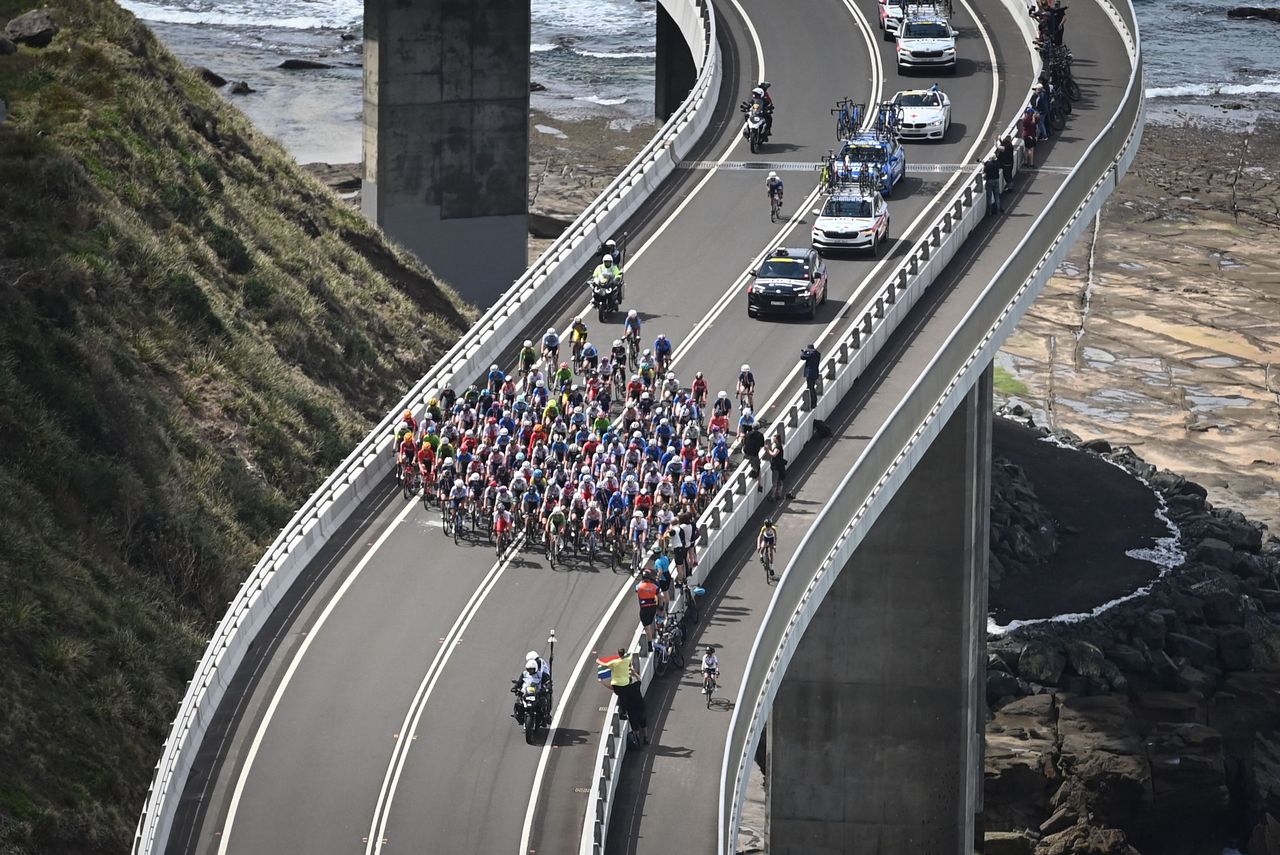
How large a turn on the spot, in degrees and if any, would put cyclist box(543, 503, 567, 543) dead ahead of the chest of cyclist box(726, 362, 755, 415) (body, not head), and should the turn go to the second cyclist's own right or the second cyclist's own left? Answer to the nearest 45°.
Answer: approximately 45° to the second cyclist's own right

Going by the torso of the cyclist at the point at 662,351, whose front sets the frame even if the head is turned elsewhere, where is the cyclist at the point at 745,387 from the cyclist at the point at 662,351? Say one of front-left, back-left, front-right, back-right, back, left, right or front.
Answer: front-left

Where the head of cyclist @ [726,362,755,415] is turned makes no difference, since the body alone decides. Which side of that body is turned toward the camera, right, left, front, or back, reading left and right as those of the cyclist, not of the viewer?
front

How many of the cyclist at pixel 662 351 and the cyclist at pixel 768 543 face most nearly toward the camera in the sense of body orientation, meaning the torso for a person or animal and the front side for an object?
2

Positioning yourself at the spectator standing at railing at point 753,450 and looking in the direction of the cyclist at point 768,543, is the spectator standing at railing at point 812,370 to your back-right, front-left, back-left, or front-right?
back-left

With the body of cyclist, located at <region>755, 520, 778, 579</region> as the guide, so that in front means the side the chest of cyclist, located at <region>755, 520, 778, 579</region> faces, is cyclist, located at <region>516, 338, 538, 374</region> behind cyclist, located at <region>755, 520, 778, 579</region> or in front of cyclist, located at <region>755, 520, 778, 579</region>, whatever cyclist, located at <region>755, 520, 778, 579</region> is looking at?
behind

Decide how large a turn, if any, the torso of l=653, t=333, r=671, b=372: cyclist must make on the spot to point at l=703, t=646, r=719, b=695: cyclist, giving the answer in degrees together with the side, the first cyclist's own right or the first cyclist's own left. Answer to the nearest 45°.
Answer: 0° — they already face them

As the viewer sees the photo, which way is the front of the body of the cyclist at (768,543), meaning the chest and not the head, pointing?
toward the camera
